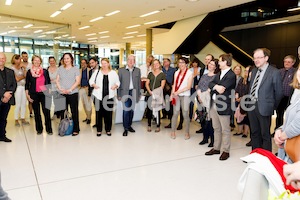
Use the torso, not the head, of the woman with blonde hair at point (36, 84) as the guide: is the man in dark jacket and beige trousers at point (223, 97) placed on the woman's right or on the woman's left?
on the woman's left

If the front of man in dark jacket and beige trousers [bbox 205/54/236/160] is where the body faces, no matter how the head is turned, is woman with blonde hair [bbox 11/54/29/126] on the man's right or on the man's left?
on the man's right

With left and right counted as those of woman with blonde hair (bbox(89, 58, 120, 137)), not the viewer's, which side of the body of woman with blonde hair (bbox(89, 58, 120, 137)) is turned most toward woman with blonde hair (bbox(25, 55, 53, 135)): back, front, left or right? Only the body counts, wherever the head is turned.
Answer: right

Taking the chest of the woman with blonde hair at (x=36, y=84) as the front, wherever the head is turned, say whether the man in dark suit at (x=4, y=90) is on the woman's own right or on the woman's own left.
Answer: on the woman's own right

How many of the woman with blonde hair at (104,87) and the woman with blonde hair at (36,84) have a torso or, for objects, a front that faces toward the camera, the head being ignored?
2

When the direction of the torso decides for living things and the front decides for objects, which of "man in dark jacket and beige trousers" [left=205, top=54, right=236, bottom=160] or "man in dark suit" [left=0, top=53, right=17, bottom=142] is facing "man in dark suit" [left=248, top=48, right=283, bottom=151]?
"man in dark suit" [left=0, top=53, right=17, bottom=142]

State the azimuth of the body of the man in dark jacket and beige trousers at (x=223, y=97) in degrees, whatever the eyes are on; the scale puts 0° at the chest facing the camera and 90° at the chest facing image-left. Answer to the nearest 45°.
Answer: approximately 45°

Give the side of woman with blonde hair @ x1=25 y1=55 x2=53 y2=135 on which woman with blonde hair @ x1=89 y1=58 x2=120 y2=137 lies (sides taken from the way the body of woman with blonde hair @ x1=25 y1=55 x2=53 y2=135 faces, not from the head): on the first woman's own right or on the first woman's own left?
on the first woman's own left
